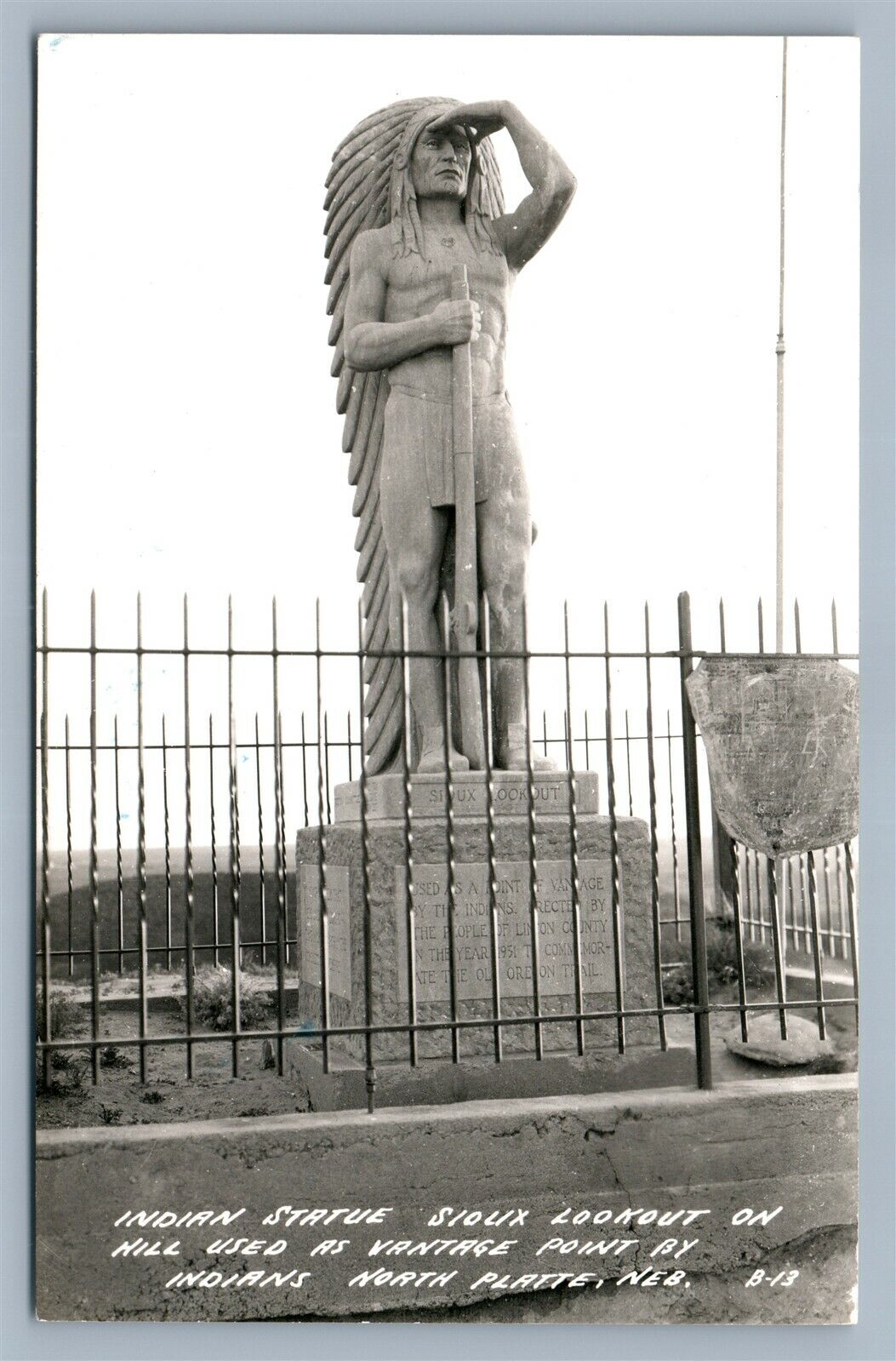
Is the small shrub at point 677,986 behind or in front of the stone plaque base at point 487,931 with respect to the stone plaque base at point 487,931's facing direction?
behind

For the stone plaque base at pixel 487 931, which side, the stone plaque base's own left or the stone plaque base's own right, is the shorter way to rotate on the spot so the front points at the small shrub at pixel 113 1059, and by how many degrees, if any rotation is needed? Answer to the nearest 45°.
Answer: approximately 135° to the stone plaque base's own right

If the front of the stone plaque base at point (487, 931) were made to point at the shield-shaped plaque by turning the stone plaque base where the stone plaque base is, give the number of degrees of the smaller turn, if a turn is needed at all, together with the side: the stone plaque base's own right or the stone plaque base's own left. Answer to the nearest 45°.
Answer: approximately 90° to the stone plaque base's own left

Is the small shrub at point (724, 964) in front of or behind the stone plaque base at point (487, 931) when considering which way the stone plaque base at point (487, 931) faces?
behind

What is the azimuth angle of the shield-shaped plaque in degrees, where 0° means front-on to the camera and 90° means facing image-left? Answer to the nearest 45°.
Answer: approximately 0°

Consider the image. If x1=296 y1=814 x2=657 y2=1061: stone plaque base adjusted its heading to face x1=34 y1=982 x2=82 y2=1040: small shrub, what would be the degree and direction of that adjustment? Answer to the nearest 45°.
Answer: approximately 135° to its right

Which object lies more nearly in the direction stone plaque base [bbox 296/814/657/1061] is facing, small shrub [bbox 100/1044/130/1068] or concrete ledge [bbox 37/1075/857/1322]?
the concrete ledge

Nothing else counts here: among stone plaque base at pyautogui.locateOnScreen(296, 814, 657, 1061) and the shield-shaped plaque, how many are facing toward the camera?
2

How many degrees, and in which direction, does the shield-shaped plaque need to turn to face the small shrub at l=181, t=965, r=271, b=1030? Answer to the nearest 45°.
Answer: approximately 135° to its right

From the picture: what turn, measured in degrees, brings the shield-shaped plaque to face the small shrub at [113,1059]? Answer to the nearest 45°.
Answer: approximately 90° to its right
